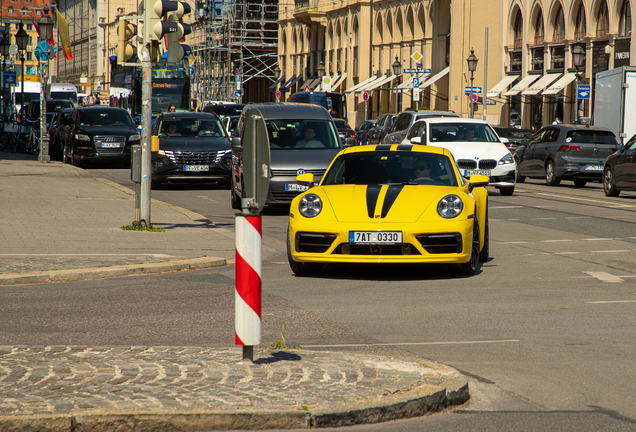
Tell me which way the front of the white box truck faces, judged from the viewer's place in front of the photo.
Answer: facing away from the viewer and to the left of the viewer

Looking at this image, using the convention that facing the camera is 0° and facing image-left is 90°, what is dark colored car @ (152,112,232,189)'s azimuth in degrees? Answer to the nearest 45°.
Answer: approximately 0°

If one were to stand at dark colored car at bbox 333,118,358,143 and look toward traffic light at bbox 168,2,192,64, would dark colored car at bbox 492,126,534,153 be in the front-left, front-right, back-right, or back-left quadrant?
front-left

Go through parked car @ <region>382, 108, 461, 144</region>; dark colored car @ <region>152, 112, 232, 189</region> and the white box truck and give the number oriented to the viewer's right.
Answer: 0

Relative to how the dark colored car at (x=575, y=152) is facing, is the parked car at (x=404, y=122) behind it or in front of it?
in front

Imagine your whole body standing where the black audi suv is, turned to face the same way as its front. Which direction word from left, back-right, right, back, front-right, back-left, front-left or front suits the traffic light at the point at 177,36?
front

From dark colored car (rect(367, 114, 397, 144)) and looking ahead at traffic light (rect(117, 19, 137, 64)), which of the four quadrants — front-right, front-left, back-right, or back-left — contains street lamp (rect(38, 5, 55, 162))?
front-right

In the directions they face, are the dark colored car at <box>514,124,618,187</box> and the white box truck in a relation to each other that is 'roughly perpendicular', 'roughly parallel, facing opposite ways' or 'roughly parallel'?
roughly parallel

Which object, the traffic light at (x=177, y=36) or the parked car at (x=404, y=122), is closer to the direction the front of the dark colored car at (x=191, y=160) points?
the traffic light

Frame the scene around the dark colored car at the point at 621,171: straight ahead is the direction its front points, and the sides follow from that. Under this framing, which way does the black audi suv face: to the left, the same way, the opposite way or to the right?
the opposite way

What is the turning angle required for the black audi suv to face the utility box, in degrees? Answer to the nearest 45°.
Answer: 0° — it already faces it

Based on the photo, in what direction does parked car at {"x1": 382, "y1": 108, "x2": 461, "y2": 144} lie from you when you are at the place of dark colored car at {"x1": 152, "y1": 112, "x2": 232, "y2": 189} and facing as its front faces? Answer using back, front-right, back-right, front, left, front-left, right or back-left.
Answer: back-left

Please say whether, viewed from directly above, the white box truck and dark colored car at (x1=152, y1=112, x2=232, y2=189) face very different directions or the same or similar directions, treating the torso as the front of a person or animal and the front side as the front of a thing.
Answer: very different directions

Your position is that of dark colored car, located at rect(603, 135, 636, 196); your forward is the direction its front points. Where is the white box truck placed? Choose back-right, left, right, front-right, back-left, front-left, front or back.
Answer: front-right

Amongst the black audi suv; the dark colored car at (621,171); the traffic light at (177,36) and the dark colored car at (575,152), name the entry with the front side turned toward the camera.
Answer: the black audi suv

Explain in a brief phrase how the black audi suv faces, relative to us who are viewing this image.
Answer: facing the viewer
